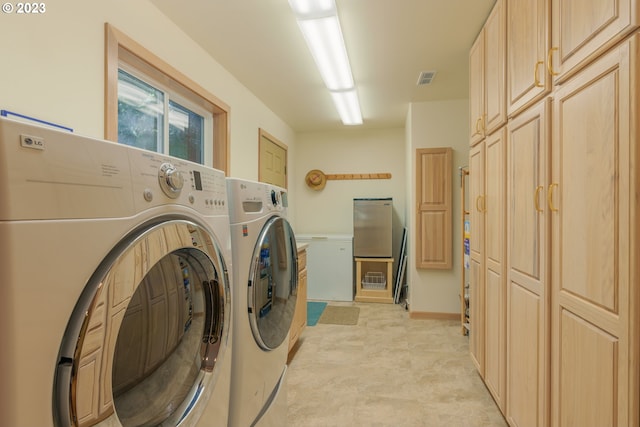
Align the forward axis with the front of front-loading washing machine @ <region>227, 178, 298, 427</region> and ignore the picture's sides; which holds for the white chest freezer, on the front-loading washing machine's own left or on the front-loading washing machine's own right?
on the front-loading washing machine's own left

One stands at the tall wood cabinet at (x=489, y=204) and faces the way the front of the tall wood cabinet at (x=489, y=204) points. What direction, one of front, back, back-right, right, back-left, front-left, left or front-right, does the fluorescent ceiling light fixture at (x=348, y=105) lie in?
front-right

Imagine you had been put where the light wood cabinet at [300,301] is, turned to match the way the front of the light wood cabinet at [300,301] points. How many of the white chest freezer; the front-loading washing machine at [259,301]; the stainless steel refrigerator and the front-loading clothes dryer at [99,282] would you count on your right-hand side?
2

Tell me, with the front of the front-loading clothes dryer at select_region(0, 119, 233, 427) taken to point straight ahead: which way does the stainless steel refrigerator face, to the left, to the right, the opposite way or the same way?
to the right

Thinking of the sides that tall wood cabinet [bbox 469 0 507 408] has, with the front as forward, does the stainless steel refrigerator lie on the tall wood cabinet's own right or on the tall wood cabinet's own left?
on the tall wood cabinet's own right

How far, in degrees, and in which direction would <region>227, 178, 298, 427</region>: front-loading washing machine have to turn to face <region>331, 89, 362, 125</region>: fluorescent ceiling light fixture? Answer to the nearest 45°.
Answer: approximately 90° to its left

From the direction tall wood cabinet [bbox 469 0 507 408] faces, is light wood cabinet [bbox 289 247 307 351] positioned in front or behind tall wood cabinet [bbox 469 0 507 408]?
in front

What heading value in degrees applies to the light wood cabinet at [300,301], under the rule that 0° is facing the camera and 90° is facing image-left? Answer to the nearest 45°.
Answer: approximately 270°

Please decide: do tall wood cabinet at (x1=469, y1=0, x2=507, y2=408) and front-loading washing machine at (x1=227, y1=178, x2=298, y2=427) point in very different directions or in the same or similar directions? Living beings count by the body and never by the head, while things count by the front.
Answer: very different directions

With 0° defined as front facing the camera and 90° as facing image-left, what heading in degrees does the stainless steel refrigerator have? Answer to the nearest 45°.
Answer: approximately 0°

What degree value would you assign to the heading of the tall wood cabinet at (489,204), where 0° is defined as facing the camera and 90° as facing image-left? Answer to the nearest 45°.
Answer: approximately 90°
